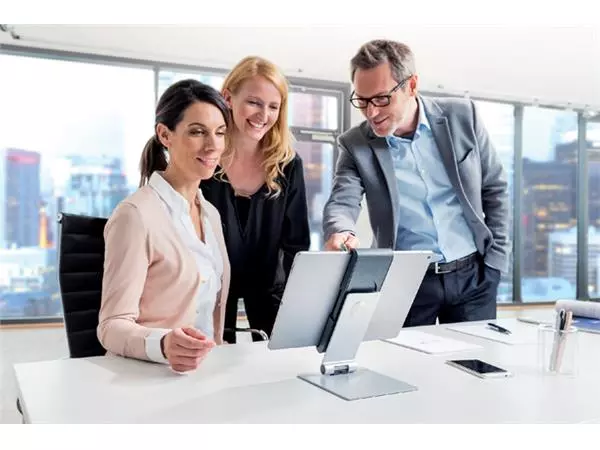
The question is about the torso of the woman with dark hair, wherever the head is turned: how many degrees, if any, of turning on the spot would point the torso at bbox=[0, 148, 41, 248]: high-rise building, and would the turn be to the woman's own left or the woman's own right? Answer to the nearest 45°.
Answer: approximately 135° to the woman's own left

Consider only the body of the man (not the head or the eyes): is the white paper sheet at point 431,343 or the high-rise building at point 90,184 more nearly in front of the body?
the white paper sheet

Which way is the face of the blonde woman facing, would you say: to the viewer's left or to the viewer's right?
to the viewer's right

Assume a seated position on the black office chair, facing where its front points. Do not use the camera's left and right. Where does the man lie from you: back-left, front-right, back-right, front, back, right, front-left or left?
front-left

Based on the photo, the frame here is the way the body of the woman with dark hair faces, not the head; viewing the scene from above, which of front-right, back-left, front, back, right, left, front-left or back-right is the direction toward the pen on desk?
front-left

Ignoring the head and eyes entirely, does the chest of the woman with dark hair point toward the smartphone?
yes

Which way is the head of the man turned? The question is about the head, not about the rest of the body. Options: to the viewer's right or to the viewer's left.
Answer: to the viewer's left

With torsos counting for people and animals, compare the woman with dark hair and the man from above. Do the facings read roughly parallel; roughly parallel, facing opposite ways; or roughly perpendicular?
roughly perpendicular

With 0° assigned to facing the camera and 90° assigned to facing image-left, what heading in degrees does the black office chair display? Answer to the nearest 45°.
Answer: approximately 315°

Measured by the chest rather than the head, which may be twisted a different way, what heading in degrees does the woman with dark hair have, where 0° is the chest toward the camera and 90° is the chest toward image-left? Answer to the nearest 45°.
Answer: approximately 315°

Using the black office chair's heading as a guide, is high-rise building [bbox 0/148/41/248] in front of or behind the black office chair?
behind

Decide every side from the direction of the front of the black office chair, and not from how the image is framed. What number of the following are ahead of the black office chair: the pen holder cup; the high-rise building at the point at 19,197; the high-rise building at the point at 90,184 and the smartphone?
2

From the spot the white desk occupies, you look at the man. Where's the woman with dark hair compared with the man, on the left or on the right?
left

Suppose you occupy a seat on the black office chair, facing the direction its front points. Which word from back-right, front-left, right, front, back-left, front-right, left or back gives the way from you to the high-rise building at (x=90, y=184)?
back-left
